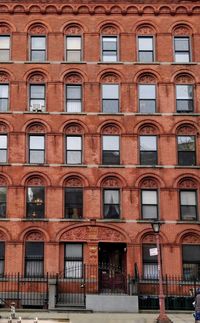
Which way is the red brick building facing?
toward the camera
